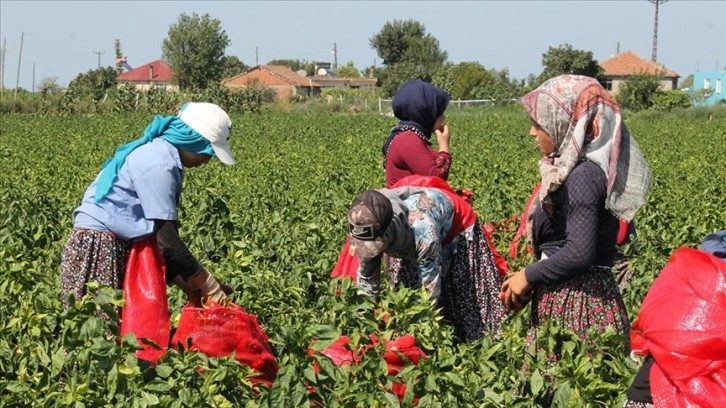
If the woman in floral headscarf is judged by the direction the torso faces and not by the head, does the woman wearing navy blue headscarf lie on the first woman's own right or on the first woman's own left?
on the first woman's own right

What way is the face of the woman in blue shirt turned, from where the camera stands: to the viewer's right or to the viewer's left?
to the viewer's right

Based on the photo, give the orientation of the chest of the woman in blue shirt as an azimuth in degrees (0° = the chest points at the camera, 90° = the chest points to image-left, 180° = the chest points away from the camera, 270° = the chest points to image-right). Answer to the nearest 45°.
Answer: approximately 270°

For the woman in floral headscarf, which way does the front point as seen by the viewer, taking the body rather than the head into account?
to the viewer's left

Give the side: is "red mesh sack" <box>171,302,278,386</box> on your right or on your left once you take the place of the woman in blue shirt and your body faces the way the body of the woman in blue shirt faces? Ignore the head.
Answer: on your right

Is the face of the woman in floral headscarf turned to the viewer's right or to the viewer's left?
to the viewer's left

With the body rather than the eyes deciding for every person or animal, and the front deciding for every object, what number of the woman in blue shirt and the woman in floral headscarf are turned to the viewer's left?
1

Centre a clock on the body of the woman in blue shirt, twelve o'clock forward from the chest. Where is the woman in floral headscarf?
The woman in floral headscarf is roughly at 1 o'clock from the woman in blue shirt.

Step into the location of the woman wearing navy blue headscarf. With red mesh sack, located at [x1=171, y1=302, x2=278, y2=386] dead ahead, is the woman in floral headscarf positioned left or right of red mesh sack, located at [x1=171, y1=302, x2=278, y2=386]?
left
